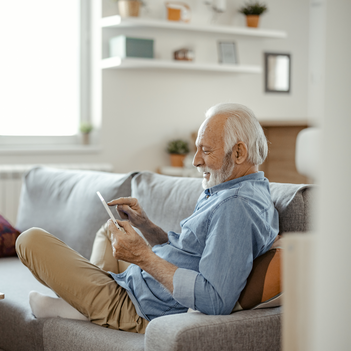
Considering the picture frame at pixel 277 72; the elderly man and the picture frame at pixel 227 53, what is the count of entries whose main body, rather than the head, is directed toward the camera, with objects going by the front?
2

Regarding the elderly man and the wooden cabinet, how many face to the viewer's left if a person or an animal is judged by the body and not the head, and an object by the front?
1

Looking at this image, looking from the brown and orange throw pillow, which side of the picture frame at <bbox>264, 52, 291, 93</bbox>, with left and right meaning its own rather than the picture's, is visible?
front

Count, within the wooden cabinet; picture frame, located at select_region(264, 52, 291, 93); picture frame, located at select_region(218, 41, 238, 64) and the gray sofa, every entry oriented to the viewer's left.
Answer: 0

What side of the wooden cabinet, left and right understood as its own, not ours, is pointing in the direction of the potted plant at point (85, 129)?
right

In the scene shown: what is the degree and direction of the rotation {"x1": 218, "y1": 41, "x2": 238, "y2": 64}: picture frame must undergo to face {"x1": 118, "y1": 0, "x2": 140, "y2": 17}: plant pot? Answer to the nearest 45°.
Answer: approximately 45° to its right

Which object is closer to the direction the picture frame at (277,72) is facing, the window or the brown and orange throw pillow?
the brown and orange throw pillow

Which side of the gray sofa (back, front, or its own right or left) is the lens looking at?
front

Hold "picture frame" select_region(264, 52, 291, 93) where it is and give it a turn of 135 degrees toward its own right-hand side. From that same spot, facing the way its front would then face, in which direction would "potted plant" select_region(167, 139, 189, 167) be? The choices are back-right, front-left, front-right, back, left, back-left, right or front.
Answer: left

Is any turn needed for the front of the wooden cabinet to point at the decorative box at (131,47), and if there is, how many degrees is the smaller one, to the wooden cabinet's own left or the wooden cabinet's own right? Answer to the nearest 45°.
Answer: approximately 45° to the wooden cabinet's own right

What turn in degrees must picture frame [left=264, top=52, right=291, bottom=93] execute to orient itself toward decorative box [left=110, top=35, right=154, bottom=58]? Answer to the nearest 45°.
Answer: approximately 45° to its right

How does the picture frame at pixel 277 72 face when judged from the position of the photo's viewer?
facing the viewer

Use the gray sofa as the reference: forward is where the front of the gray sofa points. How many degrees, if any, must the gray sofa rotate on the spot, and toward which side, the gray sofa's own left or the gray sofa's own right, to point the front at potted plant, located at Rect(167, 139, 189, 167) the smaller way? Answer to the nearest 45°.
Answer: approximately 180°

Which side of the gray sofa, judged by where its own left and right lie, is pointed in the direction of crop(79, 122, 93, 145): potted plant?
back
